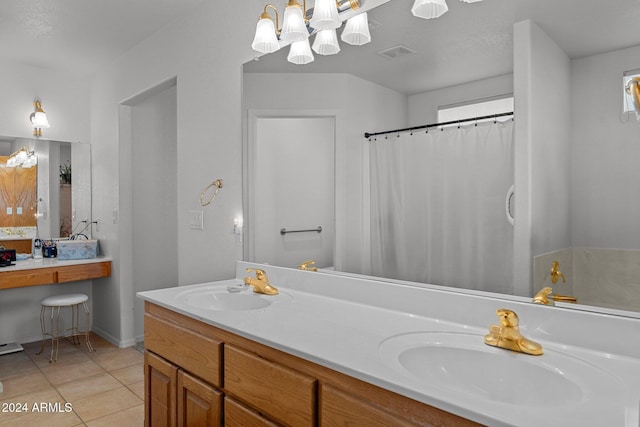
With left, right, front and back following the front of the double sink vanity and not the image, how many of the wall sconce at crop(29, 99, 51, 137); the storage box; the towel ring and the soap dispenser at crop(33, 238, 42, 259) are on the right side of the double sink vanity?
4

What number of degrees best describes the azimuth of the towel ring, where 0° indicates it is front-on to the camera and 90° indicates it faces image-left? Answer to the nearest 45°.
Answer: approximately 45°

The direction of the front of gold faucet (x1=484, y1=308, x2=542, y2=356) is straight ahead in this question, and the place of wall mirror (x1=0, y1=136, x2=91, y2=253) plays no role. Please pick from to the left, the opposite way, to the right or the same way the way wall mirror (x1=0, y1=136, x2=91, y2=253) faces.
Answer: to the left

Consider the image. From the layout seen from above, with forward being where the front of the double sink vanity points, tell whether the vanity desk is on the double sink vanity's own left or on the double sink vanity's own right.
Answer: on the double sink vanity's own right

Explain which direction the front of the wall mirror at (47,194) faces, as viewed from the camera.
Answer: facing the viewer

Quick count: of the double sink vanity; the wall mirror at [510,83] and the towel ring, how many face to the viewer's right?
0

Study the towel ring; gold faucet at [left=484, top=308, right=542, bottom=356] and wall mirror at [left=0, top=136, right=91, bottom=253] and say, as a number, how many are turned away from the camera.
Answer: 0

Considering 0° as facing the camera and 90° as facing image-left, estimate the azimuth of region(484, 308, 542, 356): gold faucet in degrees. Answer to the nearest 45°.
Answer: approximately 45°

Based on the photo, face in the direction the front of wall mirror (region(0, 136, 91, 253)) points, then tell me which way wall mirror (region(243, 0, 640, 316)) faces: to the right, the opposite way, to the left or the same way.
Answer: to the right

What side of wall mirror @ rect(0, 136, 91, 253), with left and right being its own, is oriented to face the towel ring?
front

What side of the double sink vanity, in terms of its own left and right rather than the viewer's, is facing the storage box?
right

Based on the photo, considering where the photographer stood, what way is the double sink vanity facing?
facing the viewer and to the left of the viewer

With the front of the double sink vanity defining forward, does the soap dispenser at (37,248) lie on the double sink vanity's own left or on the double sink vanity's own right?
on the double sink vanity's own right

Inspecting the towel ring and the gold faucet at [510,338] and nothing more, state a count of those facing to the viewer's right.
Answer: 0

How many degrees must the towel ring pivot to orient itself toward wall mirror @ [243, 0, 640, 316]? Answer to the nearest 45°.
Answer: approximately 90° to its left
